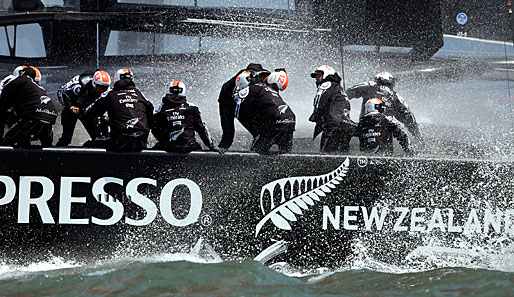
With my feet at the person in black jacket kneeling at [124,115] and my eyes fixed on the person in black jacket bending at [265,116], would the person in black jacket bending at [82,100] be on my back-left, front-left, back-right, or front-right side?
back-left

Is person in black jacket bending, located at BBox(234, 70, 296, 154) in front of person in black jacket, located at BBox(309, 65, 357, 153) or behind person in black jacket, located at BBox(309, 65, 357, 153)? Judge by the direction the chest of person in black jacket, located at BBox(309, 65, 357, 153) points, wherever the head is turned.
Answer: in front

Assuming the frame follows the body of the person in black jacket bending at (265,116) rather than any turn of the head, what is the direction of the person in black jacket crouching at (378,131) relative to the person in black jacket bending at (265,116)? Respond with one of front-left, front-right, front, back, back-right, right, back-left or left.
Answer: front-right

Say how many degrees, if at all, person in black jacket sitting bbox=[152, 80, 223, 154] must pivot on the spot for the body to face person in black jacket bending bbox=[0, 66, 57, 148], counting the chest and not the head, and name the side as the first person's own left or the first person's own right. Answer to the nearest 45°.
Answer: approximately 90° to the first person's own left

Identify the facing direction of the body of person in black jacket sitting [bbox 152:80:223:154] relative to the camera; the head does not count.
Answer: away from the camera

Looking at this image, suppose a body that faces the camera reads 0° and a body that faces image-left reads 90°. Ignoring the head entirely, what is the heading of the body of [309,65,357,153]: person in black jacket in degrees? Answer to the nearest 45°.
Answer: approximately 90°

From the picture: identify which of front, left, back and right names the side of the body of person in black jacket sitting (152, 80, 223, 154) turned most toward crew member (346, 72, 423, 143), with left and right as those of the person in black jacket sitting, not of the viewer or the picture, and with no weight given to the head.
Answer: right

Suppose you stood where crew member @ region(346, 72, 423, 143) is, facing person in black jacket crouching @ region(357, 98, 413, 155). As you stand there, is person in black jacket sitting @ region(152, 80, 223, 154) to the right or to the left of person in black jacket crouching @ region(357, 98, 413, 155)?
right

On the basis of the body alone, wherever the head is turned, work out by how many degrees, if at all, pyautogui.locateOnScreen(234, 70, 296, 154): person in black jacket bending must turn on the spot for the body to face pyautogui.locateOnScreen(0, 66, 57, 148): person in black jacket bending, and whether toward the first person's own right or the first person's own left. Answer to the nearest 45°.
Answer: approximately 135° to the first person's own left
